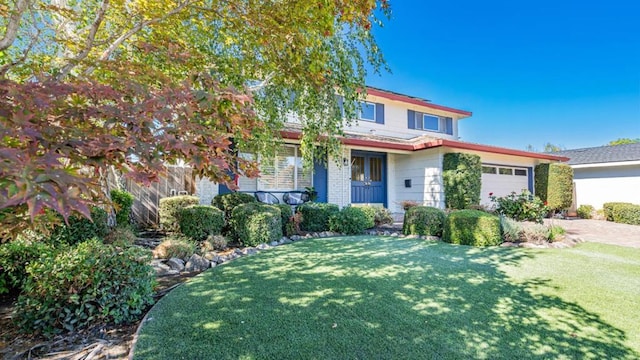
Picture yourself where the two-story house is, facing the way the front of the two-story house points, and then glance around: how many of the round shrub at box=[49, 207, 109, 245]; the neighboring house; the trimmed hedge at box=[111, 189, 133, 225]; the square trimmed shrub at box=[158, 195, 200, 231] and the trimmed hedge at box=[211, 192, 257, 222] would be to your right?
4

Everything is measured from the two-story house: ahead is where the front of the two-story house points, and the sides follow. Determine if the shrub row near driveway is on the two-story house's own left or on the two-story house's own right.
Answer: on the two-story house's own left

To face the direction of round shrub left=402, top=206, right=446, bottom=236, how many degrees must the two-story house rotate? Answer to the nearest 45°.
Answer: approximately 45° to its right

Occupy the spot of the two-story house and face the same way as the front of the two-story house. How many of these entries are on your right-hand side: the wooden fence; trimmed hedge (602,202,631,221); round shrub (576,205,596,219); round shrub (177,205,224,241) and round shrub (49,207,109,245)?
3

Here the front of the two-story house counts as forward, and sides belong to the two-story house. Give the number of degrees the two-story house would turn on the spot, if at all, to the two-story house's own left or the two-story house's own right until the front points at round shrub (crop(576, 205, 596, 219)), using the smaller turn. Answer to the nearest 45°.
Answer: approximately 45° to the two-story house's own left

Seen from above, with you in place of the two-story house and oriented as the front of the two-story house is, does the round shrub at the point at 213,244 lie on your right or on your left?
on your right

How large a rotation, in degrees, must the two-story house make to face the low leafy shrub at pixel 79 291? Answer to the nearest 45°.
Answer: approximately 45° to its right

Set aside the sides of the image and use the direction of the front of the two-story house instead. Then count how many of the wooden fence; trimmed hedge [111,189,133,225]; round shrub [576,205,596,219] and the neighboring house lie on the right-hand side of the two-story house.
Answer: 2

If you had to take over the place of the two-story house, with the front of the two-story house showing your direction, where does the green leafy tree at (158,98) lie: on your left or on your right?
on your right

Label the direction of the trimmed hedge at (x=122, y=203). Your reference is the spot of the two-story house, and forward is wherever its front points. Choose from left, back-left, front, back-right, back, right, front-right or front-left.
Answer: right

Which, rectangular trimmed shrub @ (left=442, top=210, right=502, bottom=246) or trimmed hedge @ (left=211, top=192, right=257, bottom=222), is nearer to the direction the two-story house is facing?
the rectangular trimmed shrub

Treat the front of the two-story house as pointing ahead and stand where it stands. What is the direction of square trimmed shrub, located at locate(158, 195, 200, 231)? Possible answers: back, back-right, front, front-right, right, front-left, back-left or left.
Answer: right

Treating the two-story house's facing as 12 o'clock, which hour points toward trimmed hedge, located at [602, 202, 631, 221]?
The trimmed hedge is roughly at 10 o'clock from the two-story house.

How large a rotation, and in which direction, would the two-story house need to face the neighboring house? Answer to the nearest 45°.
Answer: approximately 90° to its left
